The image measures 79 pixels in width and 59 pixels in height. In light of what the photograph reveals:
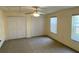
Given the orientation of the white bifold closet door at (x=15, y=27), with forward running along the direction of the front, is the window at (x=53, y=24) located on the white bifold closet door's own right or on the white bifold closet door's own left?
on the white bifold closet door's own left
